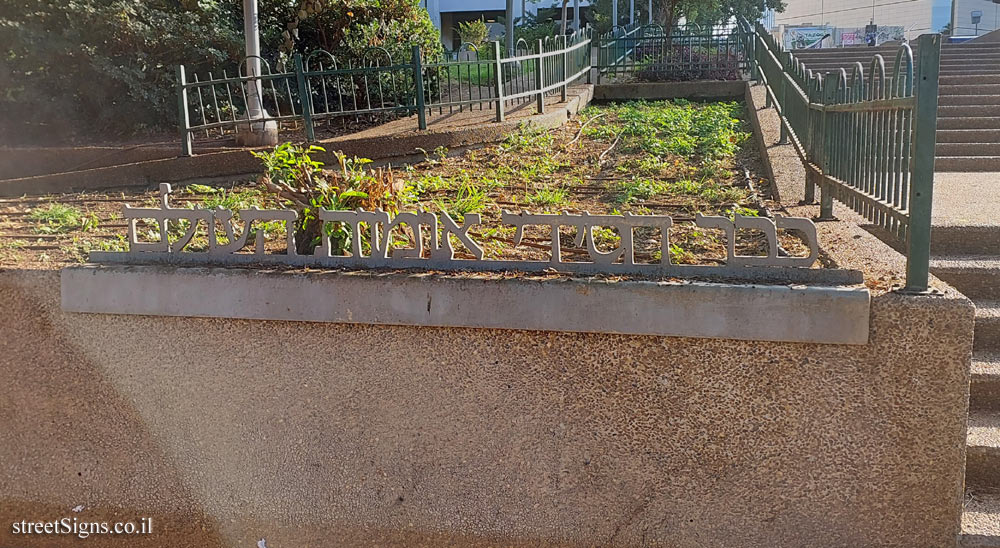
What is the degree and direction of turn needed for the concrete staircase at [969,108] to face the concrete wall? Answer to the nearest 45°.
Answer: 0° — it already faces it

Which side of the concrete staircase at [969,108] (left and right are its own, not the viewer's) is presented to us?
front

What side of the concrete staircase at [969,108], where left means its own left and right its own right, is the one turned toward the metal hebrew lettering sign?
front

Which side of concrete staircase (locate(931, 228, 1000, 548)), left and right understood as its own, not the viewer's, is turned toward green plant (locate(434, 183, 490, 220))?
right

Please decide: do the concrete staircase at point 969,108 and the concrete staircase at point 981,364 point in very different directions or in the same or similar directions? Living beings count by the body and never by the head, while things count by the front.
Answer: same or similar directions

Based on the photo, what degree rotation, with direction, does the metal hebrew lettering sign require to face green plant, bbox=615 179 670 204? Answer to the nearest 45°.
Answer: approximately 135° to its left

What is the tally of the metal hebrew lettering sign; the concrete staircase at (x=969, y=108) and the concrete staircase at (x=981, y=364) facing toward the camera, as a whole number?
3

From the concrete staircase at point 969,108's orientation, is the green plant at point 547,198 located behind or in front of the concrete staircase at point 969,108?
in front

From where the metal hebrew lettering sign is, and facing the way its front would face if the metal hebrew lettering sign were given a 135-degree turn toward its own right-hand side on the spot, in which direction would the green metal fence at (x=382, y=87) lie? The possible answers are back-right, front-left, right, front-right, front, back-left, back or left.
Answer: front-right

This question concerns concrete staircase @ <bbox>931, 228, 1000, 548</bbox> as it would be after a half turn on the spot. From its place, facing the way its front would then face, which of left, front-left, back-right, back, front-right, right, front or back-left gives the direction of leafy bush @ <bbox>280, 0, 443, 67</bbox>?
front-left

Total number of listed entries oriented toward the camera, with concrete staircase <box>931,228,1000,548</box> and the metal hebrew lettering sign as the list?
2

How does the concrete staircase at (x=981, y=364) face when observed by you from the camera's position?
facing the viewer
